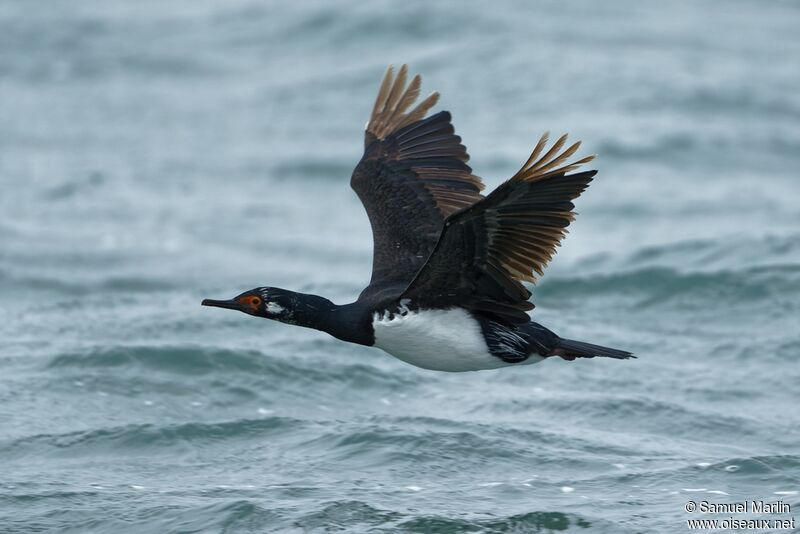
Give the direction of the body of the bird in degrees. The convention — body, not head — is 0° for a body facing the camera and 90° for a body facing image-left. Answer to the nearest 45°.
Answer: approximately 90°
